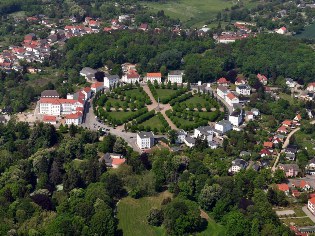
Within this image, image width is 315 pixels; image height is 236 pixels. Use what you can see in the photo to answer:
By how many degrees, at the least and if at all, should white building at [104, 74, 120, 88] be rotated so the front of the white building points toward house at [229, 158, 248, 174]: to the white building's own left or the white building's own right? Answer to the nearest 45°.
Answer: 0° — it already faces it

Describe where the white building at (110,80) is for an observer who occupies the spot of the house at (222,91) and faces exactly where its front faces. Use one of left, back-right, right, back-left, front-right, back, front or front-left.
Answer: front-right

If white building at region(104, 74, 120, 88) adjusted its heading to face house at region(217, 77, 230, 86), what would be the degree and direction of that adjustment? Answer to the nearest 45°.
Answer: approximately 45° to its left

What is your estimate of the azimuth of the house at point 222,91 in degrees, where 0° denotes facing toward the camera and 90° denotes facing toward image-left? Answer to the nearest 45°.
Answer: approximately 45°

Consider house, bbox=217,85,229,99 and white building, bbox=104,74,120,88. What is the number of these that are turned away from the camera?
0

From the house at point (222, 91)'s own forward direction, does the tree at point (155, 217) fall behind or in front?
in front

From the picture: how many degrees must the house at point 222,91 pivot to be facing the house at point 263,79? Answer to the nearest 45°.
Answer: approximately 180°

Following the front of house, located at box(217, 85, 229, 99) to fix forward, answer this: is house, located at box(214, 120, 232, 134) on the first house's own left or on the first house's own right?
on the first house's own left

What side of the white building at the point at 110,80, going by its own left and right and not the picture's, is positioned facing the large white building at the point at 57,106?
right

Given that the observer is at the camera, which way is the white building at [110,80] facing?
facing the viewer and to the right of the viewer

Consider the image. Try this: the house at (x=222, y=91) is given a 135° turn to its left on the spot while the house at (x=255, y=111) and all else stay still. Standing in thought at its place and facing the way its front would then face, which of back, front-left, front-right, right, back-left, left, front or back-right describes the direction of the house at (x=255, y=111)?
front-right

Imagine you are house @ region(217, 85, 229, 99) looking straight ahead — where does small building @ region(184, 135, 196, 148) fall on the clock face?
The small building is roughly at 11 o'clock from the house.

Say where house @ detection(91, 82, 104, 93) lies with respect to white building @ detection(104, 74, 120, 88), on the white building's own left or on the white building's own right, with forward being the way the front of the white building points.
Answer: on the white building's own right

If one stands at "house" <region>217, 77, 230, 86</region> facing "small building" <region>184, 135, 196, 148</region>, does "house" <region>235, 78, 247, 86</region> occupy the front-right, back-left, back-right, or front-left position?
back-left
